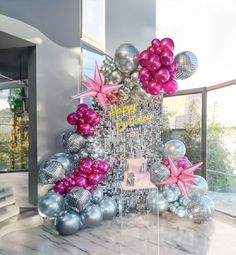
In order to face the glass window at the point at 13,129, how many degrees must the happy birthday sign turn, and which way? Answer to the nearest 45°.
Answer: approximately 135° to its right

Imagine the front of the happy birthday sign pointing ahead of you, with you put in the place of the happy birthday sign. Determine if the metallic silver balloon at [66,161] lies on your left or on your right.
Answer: on your right

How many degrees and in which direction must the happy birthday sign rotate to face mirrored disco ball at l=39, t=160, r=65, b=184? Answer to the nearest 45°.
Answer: approximately 45° to its right

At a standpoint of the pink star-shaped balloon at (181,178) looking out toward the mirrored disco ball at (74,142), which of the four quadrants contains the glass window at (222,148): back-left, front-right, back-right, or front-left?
back-right

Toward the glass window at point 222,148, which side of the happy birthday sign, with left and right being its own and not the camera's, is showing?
left

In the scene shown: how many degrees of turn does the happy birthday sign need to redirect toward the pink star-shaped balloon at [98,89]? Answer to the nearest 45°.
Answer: approximately 45° to its right

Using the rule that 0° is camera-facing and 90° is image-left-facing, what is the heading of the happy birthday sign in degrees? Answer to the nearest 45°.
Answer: approximately 0°
